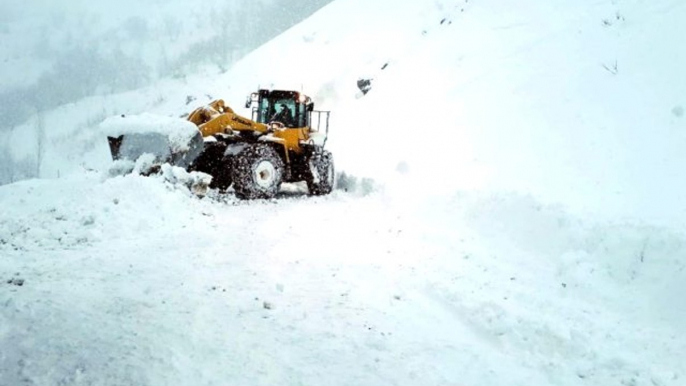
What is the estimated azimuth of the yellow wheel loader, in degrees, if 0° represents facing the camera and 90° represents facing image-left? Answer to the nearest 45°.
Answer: approximately 45°
